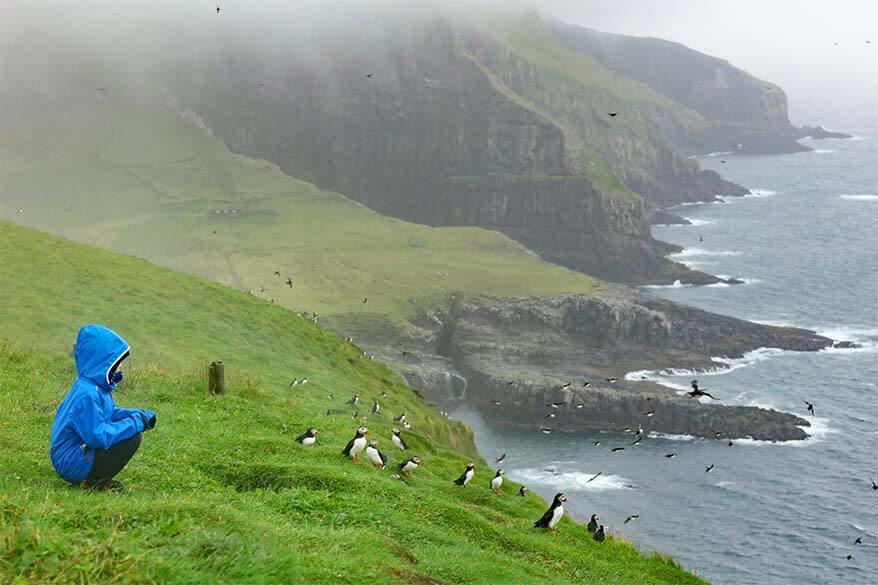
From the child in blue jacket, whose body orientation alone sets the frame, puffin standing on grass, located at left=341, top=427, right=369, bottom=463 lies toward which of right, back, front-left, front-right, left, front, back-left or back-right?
front-left

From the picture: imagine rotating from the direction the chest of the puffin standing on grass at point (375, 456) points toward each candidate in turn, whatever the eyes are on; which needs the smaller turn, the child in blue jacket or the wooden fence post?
the child in blue jacket

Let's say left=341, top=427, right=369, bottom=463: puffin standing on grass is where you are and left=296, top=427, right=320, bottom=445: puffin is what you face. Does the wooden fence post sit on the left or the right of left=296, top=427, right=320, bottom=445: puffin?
right

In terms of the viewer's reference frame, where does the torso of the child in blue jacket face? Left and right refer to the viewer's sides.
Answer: facing to the right of the viewer

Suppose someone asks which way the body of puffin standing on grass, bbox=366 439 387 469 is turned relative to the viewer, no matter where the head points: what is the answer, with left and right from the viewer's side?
facing the viewer and to the left of the viewer

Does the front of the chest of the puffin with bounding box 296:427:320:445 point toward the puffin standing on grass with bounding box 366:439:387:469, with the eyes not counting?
yes

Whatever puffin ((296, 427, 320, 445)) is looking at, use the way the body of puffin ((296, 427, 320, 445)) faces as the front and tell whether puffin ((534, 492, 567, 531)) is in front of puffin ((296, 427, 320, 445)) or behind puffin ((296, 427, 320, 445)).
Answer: in front

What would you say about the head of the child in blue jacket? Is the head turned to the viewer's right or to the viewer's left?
to the viewer's right

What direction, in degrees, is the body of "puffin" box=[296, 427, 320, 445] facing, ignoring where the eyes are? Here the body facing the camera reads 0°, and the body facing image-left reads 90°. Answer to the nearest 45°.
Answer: approximately 270°

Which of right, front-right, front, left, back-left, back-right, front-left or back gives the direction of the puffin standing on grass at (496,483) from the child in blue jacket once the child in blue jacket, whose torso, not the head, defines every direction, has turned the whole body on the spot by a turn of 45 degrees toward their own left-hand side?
front

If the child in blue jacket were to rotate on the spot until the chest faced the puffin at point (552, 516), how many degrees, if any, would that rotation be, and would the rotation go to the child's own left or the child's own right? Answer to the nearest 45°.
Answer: approximately 45° to the child's own left

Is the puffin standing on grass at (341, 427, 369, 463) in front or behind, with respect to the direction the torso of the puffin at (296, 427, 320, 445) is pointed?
in front
